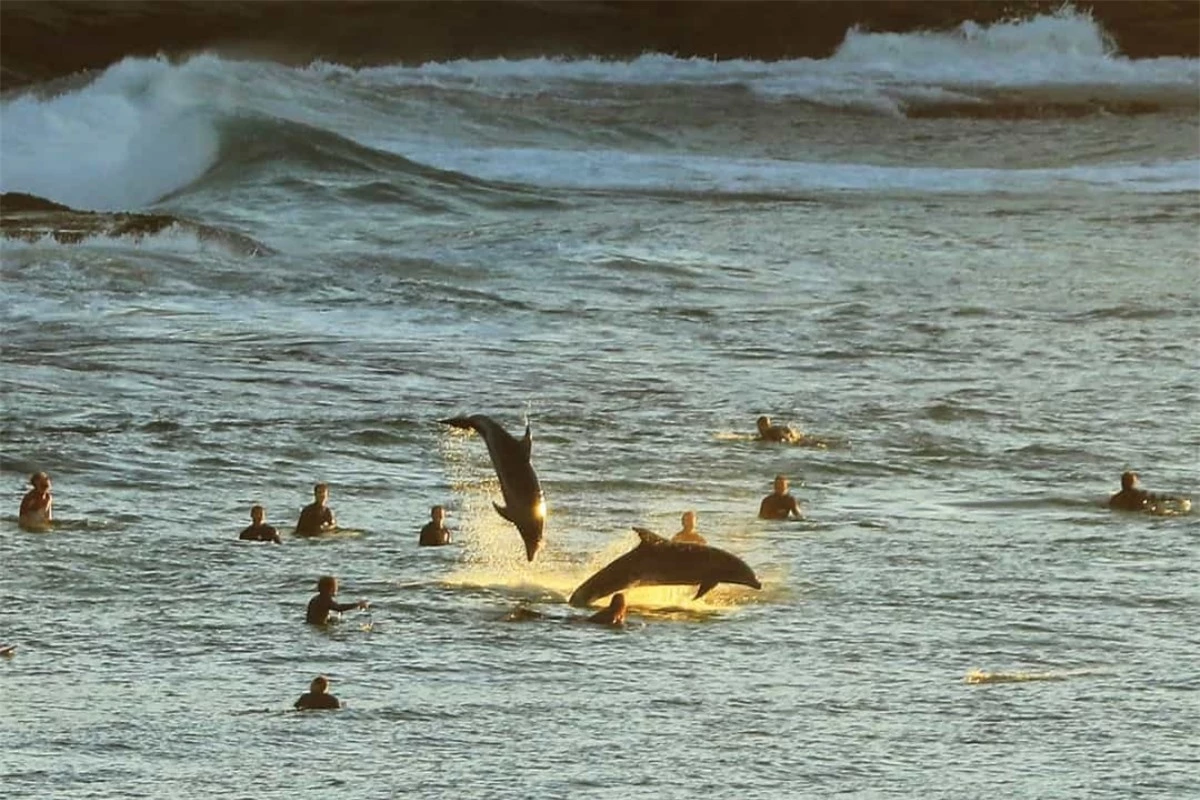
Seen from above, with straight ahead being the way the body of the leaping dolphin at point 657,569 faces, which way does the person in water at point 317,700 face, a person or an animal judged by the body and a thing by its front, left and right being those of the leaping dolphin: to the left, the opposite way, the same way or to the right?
to the left

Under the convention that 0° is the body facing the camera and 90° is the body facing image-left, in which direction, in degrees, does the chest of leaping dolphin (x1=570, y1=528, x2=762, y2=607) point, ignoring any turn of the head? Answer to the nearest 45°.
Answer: approximately 270°

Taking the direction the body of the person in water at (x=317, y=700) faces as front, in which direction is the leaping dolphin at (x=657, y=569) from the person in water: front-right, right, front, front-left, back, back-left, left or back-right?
front-right

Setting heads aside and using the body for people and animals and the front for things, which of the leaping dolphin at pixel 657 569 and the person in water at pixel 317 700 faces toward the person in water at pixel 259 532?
the person in water at pixel 317 700

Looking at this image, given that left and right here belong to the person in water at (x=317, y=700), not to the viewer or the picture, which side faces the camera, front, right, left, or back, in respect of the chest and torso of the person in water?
back

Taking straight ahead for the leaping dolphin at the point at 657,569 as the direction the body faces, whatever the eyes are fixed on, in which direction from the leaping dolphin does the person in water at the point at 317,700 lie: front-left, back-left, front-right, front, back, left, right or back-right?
back-right

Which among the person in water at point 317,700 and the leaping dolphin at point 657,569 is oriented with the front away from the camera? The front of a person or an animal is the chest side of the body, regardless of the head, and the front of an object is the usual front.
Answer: the person in water

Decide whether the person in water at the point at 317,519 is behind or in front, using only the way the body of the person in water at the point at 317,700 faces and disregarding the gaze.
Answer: in front

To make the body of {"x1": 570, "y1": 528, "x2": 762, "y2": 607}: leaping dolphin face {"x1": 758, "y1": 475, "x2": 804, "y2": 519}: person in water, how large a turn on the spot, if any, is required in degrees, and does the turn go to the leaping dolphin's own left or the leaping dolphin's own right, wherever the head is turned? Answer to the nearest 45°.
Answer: approximately 90° to the leaping dolphin's own left

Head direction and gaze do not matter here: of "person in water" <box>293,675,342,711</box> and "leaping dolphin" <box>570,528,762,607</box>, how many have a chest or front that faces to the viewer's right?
1

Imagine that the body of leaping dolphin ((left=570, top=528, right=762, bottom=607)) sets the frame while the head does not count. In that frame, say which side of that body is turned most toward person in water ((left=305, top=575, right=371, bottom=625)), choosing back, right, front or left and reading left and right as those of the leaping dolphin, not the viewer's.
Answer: back
